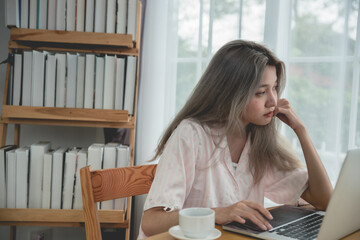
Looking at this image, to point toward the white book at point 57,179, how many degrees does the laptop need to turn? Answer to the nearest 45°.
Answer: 0° — it already faces it

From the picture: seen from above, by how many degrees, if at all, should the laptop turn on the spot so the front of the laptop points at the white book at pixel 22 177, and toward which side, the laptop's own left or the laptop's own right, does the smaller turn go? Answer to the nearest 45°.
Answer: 0° — it already faces it

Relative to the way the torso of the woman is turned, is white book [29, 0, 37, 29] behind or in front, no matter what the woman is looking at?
behind

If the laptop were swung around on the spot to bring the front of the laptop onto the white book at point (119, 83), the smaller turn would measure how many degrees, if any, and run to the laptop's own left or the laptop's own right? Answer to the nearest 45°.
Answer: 0° — it already faces it

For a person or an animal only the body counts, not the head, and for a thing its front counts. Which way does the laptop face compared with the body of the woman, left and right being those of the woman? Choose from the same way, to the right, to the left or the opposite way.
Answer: the opposite way

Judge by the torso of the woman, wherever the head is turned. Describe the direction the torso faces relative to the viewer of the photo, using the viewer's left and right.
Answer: facing the viewer and to the right of the viewer

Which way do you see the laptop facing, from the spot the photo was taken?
facing away from the viewer and to the left of the viewer

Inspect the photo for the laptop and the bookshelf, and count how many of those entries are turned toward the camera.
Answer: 1

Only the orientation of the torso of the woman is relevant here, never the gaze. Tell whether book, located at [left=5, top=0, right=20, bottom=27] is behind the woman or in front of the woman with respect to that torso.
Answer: behind

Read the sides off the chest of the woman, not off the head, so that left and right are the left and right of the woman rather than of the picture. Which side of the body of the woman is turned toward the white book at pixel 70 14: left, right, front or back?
back

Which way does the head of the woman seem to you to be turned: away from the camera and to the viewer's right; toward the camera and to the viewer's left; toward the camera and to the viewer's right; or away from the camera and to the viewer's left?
toward the camera and to the viewer's right

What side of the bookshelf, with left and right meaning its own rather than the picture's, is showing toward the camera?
front
